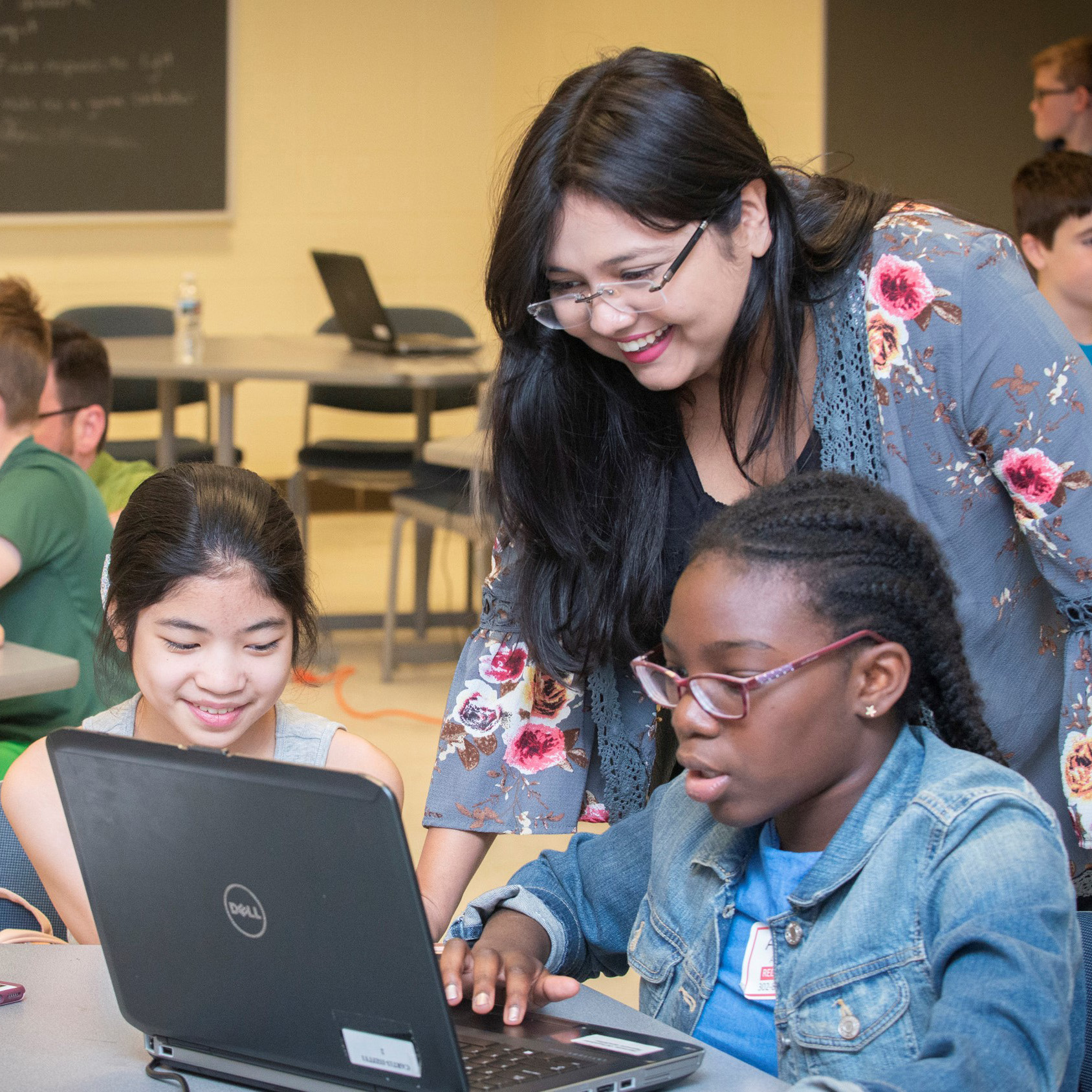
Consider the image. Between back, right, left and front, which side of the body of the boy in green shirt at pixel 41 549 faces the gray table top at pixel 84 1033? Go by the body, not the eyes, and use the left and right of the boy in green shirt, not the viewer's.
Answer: left

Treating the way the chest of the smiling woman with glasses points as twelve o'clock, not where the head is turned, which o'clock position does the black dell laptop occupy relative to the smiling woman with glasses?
The black dell laptop is roughly at 11 o'clock from the smiling woman with glasses.

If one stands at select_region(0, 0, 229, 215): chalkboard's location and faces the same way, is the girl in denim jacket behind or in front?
in front

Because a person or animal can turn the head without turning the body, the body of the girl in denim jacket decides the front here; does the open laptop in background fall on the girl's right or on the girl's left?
on the girl's right

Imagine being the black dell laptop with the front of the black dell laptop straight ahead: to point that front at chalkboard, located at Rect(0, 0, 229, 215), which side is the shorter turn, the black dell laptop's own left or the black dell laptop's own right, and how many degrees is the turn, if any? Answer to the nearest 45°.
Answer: approximately 45° to the black dell laptop's own left

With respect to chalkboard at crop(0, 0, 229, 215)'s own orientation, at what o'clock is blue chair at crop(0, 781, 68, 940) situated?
The blue chair is roughly at 12 o'clock from the chalkboard.

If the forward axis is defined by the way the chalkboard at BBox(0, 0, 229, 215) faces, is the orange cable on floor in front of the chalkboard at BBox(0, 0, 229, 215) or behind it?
in front

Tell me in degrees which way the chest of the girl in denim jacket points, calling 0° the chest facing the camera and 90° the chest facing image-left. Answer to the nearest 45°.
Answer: approximately 45°

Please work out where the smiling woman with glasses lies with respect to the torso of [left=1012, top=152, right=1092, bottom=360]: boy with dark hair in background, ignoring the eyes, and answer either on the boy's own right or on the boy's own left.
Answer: on the boy's own right

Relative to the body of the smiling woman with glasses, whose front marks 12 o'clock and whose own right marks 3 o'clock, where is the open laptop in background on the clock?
The open laptop in background is roughly at 4 o'clock from the smiling woman with glasses.
